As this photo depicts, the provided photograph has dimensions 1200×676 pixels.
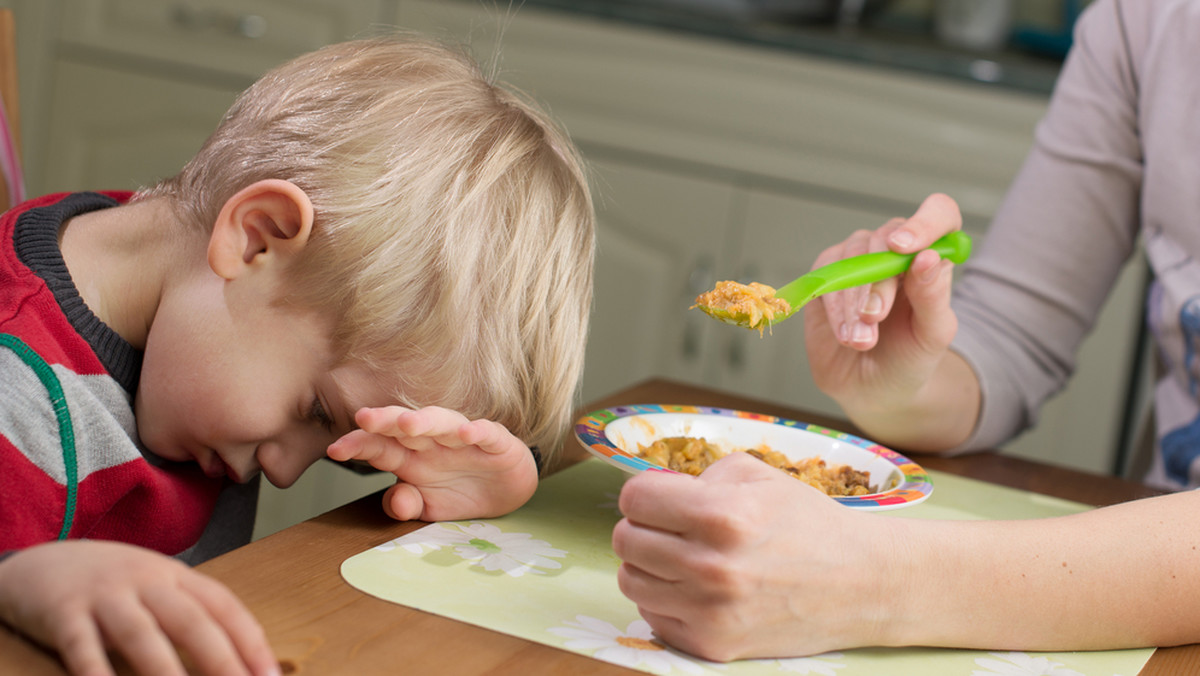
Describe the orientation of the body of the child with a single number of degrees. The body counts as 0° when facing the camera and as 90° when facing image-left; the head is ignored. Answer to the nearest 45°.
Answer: approximately 270°
